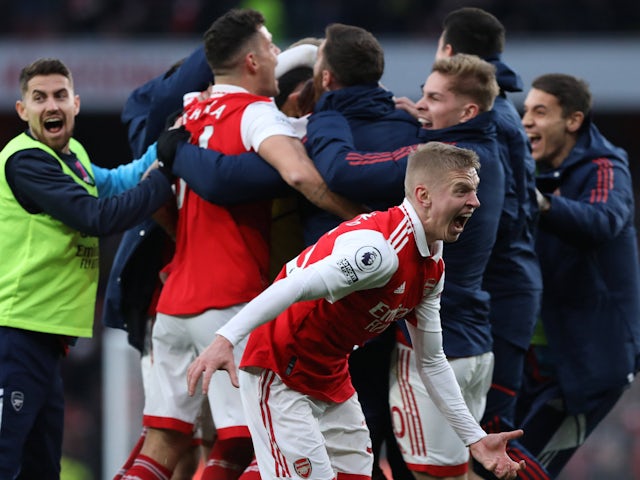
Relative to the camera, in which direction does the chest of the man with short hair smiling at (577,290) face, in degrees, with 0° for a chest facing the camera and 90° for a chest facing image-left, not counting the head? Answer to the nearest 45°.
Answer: approximately 90°
